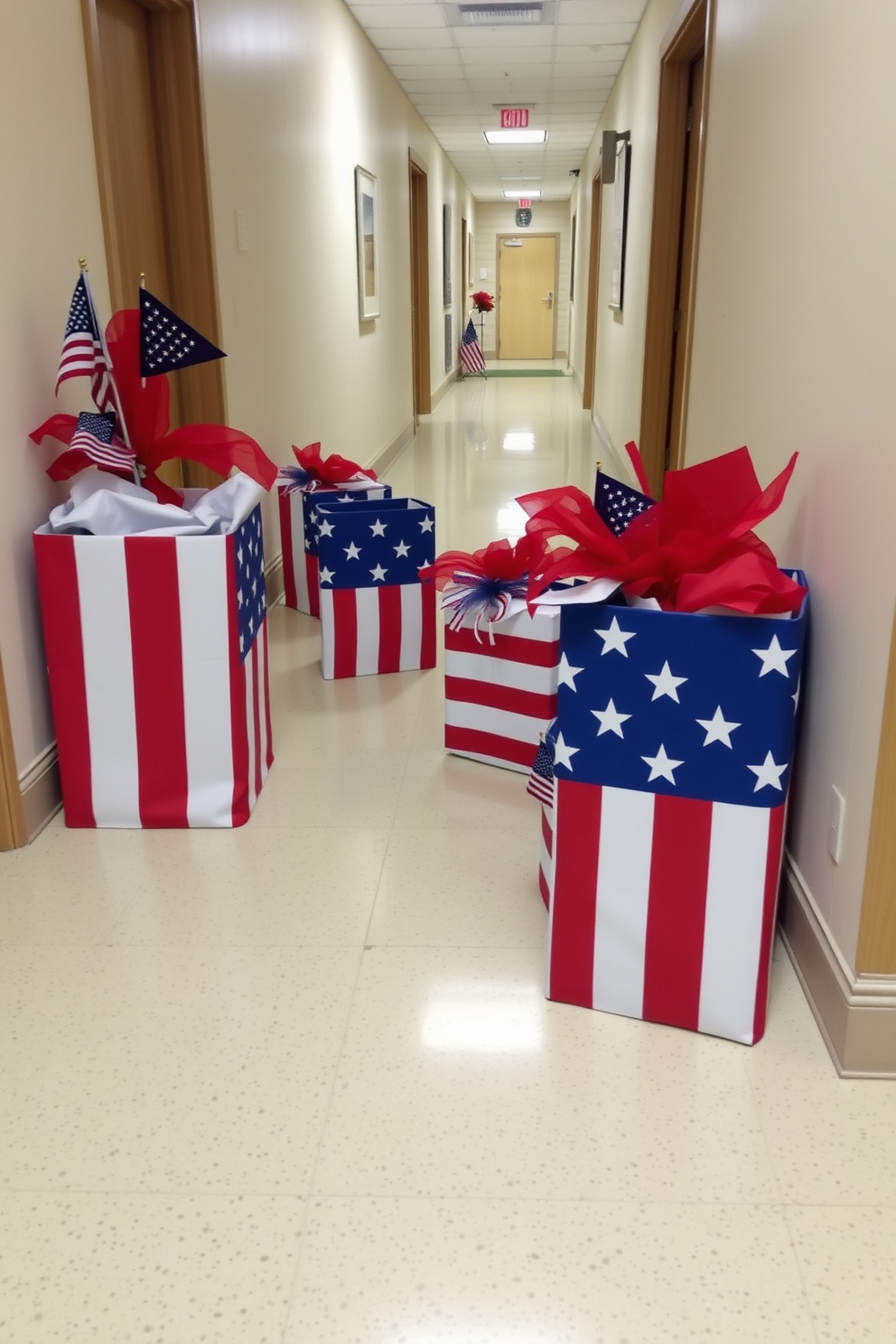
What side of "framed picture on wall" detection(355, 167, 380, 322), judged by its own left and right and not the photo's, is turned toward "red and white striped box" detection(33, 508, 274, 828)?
right

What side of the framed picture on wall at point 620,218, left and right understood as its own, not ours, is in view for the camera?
left

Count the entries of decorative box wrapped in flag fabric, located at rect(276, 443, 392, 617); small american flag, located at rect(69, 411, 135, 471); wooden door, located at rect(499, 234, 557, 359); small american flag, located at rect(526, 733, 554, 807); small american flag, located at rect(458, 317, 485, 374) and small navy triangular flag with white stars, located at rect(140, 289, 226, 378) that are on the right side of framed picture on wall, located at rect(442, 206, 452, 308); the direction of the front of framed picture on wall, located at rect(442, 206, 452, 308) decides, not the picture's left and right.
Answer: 4

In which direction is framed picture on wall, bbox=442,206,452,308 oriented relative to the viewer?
to the viewer's right

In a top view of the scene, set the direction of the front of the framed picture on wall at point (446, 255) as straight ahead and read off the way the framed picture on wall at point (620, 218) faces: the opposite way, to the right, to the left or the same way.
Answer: the opposite way

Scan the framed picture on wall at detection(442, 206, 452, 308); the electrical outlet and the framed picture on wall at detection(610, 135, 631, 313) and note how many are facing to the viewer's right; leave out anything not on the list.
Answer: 1

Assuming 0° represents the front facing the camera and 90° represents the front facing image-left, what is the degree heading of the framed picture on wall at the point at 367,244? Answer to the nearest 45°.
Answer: approximately 270°

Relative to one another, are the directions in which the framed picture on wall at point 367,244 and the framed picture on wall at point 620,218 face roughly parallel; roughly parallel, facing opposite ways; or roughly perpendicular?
roughly parallel, facing opposite ways

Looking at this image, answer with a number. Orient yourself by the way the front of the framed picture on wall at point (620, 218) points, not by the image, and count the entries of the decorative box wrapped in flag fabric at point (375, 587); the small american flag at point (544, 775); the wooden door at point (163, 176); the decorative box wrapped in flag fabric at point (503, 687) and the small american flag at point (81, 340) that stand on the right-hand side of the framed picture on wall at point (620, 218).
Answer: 0

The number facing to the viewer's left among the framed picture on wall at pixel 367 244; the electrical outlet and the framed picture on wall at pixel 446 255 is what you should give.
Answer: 1

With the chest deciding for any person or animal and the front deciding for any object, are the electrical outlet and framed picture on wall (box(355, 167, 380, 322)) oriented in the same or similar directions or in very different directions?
very different directions

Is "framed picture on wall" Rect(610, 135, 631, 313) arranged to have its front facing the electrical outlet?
no

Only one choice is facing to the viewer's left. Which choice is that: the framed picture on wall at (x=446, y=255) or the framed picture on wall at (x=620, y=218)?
the framed picture on wall at (x=620, y=218)

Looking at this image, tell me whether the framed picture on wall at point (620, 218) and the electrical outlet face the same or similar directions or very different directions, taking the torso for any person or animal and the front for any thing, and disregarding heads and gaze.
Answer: same or similar directions

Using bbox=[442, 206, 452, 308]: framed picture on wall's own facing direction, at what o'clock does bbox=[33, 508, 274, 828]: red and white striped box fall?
The red and white striped box is roughly at 3 o'clock from the framed picture on wall.

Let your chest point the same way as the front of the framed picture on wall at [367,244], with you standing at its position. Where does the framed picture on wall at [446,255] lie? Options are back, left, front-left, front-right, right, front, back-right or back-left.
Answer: left

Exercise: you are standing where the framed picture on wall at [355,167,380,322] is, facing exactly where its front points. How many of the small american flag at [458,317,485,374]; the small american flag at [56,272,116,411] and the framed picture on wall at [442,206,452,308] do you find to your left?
2

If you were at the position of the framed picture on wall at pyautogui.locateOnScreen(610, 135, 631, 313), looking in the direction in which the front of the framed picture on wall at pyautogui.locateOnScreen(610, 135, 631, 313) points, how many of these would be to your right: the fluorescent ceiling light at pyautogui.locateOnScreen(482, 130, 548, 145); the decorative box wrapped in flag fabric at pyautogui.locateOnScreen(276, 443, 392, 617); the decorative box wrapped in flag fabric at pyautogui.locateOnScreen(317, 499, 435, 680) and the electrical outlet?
1

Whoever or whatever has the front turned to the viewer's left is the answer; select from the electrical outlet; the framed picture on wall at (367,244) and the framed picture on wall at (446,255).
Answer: the electrical outlet
